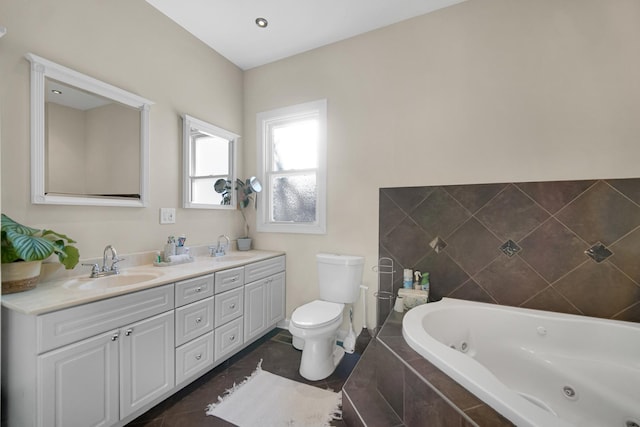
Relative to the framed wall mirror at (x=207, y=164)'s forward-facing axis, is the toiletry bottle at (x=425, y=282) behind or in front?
in front

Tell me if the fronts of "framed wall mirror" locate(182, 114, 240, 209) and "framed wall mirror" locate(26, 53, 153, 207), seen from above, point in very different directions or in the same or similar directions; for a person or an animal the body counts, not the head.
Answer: same or similar directions

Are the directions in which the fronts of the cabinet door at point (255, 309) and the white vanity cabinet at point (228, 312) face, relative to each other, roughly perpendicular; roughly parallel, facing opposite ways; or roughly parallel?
roughly parallel

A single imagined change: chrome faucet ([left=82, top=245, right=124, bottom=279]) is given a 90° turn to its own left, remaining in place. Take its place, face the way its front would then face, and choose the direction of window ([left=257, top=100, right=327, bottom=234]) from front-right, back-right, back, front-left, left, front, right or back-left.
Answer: front-right

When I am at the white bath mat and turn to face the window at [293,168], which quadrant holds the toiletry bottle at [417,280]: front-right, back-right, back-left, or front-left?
front-right

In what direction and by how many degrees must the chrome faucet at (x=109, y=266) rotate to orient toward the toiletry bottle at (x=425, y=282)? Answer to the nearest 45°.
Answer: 0° — it already faces it

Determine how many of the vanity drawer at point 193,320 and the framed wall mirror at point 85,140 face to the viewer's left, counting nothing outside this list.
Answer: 0

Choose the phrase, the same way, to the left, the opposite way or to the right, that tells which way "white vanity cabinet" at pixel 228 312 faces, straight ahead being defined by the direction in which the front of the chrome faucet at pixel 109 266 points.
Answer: the same way

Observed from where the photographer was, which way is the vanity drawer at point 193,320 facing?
facing the viewer and to the right of the viewer

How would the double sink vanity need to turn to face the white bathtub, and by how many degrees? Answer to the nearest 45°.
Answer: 0° — it already faces it

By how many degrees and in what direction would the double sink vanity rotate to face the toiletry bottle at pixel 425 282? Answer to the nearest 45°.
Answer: approximately 45° to its left

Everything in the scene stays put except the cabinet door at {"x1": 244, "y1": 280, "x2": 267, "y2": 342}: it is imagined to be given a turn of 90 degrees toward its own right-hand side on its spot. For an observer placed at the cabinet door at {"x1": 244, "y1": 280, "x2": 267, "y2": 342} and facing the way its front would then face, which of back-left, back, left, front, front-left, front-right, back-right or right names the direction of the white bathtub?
left

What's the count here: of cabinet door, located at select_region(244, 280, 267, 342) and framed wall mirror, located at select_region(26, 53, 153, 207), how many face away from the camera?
0

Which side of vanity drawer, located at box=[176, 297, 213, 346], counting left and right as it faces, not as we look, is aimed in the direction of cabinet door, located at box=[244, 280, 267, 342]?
left

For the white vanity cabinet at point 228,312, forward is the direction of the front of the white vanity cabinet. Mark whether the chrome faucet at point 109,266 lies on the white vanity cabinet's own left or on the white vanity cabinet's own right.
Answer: on the white vanity cabinet's own right

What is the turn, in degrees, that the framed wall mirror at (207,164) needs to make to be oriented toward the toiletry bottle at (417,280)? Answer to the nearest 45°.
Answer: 0° — it already faces it

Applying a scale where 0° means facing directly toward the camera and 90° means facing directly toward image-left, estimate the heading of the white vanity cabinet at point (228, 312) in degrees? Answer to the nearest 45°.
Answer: approximately 315°

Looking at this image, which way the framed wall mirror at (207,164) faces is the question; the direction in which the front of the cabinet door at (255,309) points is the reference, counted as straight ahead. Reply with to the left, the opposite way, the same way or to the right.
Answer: the same way

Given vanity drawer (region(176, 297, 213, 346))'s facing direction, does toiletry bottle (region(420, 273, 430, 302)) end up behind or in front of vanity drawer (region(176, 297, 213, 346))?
in front
